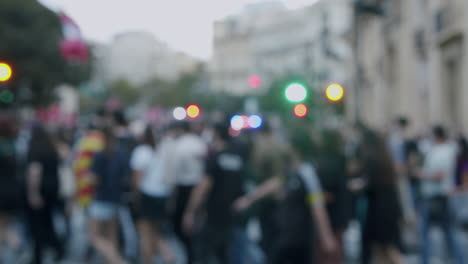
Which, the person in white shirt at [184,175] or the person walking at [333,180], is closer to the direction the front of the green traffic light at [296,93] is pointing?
the person walking

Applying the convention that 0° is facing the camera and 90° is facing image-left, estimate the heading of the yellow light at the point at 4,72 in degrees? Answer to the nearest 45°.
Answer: approximately 0°

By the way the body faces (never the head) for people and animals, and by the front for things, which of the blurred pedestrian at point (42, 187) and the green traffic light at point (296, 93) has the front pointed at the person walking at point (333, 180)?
the green traffic light

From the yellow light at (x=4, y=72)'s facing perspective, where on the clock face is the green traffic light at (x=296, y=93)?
The green traffic light is roughly at 10 o'clock from the yellow light.

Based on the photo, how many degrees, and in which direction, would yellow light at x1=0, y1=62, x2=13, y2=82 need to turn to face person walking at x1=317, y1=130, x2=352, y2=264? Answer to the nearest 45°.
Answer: approximately 45° to its left

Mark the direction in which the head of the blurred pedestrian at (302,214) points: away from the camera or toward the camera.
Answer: away from the camera
